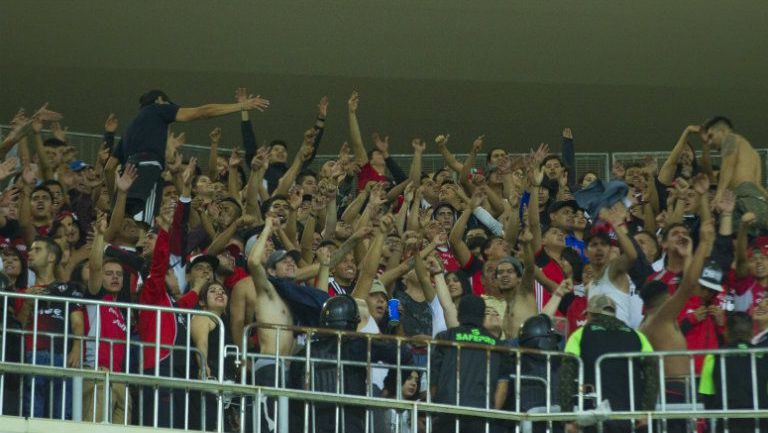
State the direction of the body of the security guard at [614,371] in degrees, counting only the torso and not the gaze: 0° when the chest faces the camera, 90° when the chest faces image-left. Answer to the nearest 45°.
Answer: approximately 180°

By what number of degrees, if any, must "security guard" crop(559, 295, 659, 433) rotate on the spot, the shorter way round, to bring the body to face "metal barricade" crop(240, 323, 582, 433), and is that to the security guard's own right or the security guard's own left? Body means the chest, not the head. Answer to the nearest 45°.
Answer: approximately 90° to the security guard's own left

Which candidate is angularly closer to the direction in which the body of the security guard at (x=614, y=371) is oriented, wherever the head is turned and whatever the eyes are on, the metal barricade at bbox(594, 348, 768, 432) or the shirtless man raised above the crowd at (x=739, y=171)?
the shirtless man raised above the crowd

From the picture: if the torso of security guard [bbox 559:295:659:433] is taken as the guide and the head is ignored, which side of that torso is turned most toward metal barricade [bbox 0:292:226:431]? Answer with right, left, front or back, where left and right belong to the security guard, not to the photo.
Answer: left

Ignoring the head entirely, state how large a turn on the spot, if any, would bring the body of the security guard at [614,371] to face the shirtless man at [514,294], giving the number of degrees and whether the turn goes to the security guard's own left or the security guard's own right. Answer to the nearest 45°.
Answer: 0° — they already face them
